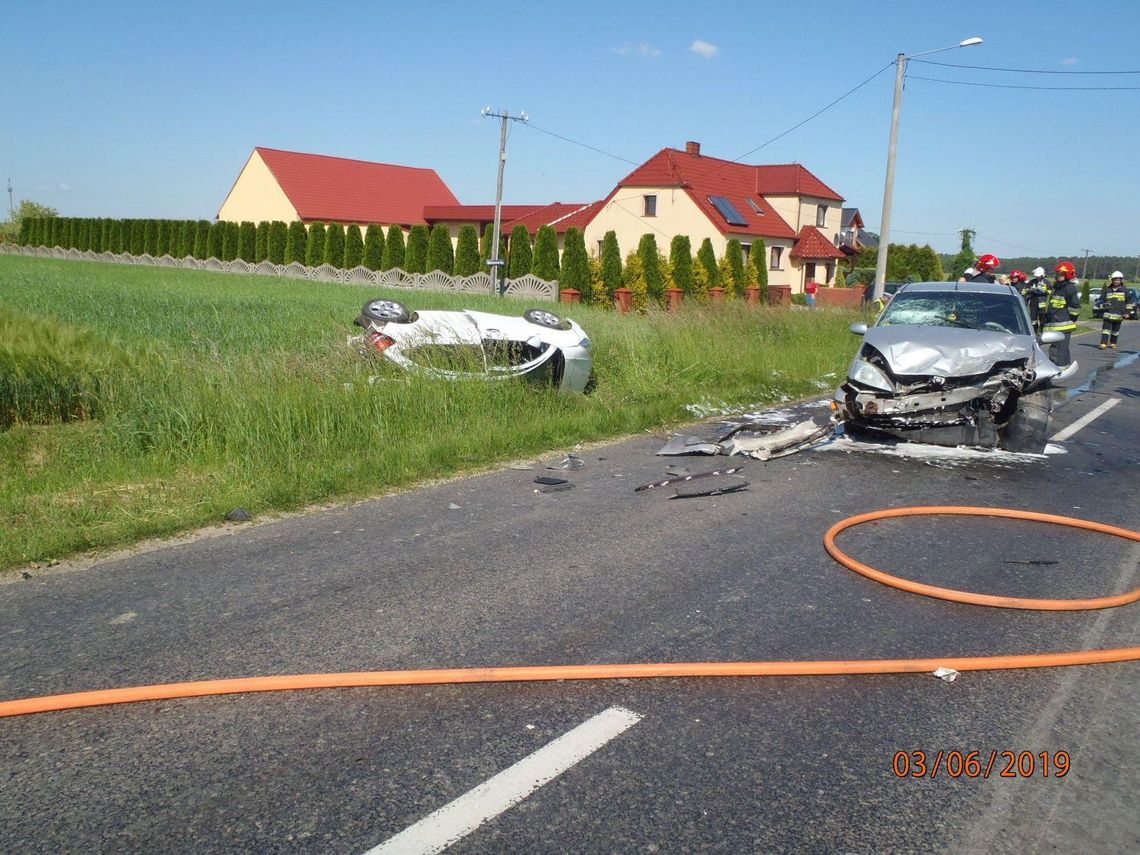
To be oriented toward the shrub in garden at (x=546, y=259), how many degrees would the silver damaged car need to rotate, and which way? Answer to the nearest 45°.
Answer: approximately 135° to its right

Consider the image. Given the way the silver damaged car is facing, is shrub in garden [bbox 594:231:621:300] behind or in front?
behind

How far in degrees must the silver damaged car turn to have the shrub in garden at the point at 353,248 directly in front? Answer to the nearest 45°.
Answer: approximately 135° to its right

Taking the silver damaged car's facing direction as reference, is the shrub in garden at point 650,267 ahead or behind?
behind

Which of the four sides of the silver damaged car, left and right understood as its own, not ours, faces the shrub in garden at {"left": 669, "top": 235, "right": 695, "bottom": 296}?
back

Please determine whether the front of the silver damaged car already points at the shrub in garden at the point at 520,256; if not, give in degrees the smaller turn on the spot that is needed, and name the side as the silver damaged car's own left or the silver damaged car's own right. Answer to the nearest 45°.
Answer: approximately 135° to the silver damaged car's own right

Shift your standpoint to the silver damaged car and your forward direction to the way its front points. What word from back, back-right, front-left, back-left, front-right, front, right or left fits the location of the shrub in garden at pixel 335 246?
back-right

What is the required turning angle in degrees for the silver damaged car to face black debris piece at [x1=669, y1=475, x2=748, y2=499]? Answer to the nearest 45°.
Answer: approximately 45° to its right

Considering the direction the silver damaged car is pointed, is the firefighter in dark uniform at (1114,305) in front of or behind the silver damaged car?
behind

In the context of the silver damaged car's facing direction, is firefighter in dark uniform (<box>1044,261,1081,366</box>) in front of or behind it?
behind

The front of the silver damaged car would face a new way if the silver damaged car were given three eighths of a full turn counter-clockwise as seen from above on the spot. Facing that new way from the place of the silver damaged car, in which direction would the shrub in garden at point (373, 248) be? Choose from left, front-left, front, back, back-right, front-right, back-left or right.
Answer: left

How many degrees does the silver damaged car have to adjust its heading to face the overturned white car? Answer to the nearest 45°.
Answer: approximately 90° to its right
